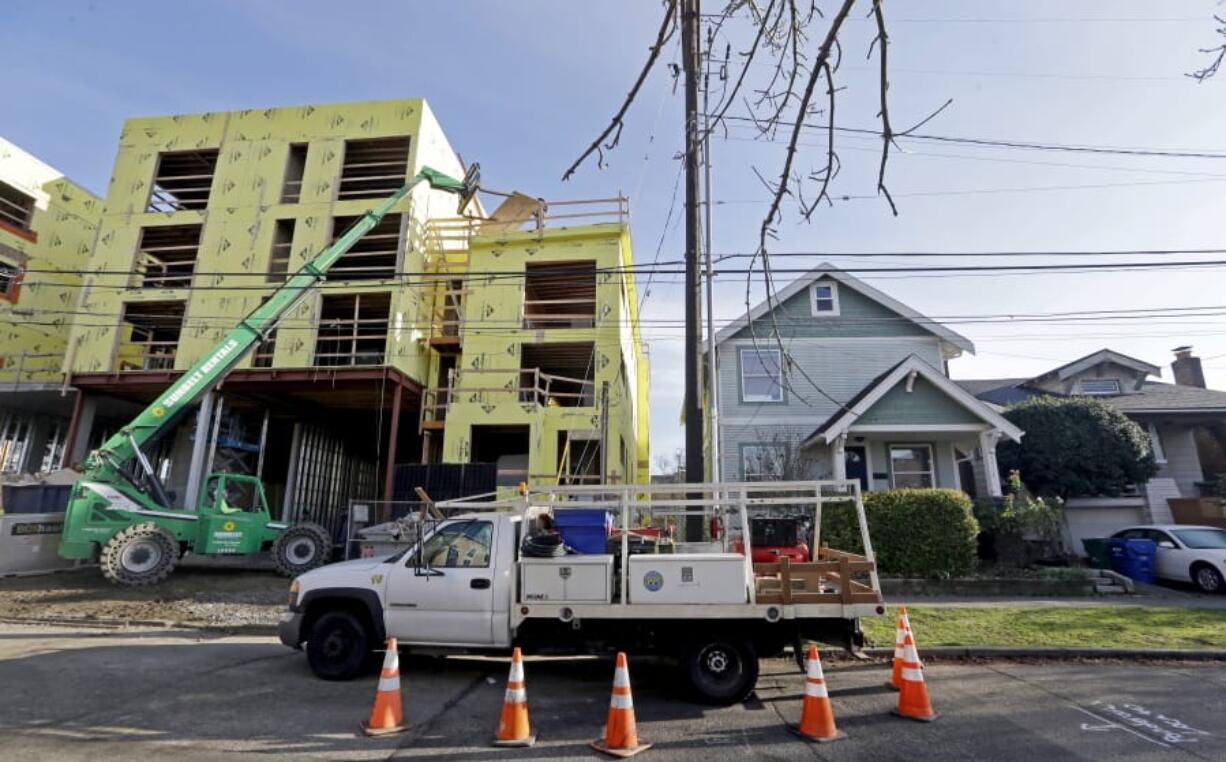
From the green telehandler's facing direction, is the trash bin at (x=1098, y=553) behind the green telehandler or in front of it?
in front

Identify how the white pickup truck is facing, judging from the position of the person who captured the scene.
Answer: facing to the left of the viewer

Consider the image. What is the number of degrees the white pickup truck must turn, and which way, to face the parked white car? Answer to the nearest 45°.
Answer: approximately 135° to its right

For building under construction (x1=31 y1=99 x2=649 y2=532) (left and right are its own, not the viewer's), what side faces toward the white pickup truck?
front

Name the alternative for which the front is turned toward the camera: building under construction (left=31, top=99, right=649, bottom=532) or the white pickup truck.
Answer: the building under construction

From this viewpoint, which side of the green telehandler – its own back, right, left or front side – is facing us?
right

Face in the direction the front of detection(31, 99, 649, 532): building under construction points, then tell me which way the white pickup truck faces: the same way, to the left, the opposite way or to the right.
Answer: to the right

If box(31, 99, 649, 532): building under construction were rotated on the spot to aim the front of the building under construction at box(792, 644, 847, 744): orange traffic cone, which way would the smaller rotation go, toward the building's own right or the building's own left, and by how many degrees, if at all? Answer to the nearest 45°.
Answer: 0° — it already faces it

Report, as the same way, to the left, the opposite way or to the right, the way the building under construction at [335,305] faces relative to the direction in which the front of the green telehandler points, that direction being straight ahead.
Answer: to the right

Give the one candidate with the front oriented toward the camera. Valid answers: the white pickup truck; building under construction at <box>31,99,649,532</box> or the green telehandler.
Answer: the building under construction

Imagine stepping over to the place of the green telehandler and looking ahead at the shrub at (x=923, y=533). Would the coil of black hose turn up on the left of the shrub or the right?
right
